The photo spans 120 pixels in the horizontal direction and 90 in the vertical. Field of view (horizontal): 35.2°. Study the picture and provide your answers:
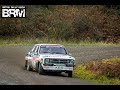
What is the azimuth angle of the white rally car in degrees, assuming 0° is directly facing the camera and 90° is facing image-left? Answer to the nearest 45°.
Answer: approximately 315°

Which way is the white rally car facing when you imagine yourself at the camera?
facing the viewer and to the right of the viewer
